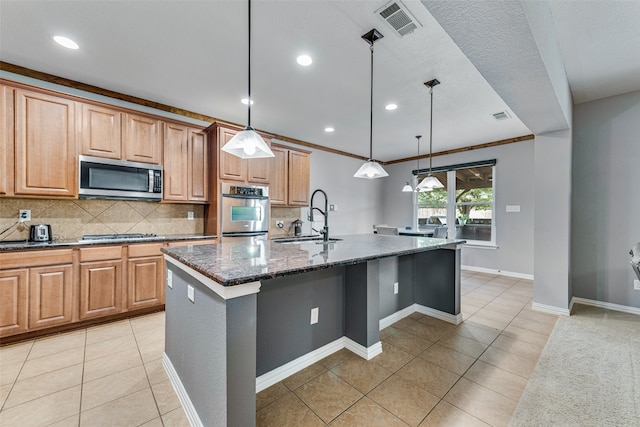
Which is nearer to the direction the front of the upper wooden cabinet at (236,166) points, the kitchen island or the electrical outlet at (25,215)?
the kitchen island

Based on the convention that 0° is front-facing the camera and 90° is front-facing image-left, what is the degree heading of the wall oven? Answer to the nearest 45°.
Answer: approximately 315°

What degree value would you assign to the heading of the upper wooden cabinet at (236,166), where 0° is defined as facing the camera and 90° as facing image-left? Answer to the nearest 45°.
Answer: approximately 315°

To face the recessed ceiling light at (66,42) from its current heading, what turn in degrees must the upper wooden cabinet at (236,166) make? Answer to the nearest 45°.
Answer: approximately 90° to its right

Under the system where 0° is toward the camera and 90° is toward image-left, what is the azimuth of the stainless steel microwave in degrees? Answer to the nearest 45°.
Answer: approximately 0°

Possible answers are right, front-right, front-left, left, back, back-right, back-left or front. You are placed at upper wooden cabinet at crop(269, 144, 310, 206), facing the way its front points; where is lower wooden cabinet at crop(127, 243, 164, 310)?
right

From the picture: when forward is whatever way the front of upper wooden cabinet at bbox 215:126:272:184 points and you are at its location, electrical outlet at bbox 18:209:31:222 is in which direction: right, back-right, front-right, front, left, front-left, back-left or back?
back-right

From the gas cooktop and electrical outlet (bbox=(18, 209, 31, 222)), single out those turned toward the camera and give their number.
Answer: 2

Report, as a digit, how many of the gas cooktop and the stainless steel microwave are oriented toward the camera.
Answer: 2
